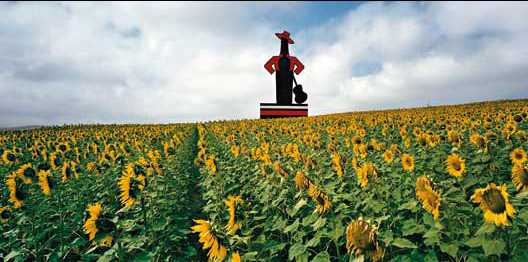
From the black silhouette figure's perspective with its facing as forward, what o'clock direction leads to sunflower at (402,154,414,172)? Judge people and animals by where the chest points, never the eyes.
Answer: The sunflower is roughly at 12 o'clock from the black silhouette figure.

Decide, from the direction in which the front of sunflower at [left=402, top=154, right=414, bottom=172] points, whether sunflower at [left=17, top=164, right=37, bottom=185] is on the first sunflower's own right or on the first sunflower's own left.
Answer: on the first sunflower's own right

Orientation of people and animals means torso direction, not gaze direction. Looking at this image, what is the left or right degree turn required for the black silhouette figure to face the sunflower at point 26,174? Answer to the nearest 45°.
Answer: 0° — it already faces it

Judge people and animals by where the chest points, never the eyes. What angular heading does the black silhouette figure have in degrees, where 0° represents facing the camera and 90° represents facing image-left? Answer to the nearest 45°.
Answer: approximately 0°

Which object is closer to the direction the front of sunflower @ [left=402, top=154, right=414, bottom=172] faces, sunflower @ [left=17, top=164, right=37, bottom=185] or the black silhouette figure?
the sunflower

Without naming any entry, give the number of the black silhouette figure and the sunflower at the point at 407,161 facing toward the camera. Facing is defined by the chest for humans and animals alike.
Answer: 2
